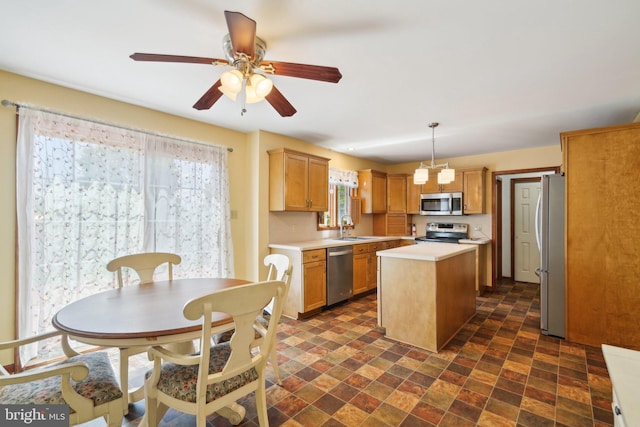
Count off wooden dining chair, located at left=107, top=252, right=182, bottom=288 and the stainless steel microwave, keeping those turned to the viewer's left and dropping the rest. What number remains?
0

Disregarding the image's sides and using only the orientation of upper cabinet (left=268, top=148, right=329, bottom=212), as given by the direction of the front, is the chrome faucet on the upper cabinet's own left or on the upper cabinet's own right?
on the upper cabinet's own left

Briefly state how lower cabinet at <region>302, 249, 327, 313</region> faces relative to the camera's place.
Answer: facing the viewer and to the right of the viewer

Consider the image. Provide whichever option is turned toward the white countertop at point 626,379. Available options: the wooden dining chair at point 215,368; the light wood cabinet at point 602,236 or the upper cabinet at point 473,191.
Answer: the upper cabinet

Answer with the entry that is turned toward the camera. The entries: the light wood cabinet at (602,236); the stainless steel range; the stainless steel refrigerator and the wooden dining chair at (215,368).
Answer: the stainless steel range

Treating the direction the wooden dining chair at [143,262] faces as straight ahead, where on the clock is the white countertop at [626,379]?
The white countertop is roughly at 11 o'clock from the wooden dining chair.

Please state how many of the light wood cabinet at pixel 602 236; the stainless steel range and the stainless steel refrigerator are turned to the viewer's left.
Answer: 2

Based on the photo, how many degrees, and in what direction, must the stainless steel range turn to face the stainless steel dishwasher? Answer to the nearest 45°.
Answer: approximately 45° to its right

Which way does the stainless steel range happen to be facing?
toward the camera

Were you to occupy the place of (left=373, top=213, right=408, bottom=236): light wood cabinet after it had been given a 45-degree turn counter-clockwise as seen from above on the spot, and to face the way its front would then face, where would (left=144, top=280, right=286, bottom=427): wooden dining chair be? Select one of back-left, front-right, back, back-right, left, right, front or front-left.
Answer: right

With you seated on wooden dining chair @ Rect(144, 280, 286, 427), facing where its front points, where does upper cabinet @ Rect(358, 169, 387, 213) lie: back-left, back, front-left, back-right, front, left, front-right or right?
right

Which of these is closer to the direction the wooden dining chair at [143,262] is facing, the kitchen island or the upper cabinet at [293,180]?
the kitchen island

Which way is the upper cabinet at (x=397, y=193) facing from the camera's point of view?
toward the camera

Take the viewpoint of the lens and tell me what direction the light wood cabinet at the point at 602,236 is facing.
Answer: facing to the left of the viewer

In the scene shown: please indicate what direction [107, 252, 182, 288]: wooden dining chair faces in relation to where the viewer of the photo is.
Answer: facing the viewer

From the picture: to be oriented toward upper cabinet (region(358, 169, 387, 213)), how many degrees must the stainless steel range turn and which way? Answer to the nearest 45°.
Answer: approximately 90° to its right

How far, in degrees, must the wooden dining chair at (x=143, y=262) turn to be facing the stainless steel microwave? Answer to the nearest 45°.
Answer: approximately 90° to its left

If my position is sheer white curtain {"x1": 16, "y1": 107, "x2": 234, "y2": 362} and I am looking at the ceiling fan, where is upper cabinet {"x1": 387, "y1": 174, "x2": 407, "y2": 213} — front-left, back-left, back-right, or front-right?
front-left
